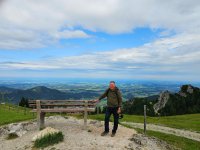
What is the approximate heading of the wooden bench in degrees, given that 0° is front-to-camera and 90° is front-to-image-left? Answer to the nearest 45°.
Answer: approximately 180°

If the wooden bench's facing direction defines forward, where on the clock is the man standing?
The man standing is roughly at 4 o'clock from the wooden bench.

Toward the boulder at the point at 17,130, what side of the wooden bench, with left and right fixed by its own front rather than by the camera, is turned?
left
